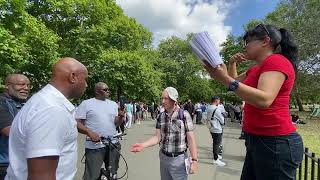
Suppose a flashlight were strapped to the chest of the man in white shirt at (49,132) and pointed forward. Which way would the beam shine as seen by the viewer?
to the viewer's right

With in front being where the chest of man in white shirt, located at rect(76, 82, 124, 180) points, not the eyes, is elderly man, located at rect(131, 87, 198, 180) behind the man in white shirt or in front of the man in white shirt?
in front

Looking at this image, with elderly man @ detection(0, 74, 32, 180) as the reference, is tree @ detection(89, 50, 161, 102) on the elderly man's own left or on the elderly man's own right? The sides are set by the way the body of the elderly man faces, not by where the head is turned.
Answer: on the elderly man's own left

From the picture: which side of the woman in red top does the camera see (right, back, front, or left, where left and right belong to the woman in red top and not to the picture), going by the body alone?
left

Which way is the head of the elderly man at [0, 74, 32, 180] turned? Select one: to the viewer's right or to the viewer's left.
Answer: to the viewer's right

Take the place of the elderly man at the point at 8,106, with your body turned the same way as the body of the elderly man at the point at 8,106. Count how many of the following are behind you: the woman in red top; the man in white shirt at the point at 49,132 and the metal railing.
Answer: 0

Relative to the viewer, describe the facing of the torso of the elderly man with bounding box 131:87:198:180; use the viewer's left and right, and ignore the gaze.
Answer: facing the viewer and to the left of the viewer

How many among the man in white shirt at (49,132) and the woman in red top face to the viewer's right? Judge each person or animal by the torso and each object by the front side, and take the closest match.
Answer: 1

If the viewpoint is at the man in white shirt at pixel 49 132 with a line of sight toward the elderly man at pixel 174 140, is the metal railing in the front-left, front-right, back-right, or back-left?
front-right

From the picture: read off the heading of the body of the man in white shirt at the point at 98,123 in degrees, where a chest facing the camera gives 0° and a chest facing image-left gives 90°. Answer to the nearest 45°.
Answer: approximately 315°

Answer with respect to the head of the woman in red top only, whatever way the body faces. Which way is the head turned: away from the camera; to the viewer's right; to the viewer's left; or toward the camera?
to the viewer's left

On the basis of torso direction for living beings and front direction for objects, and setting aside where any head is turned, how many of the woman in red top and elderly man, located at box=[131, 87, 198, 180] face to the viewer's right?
0

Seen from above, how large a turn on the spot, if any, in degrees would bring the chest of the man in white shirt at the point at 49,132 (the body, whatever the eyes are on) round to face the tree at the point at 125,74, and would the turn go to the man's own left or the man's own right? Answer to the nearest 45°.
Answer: approximately 90° to the man's own left
